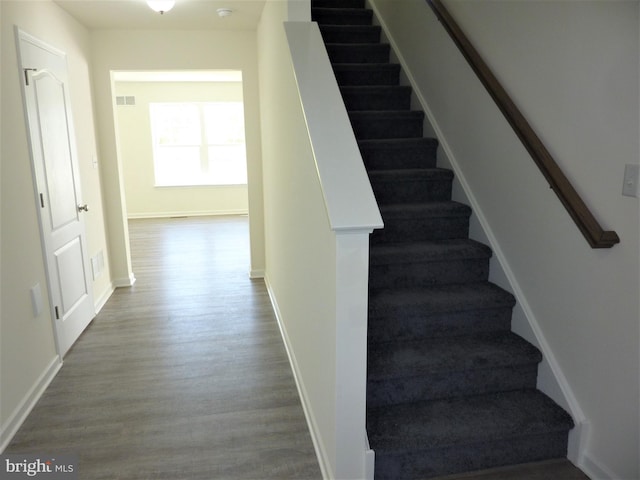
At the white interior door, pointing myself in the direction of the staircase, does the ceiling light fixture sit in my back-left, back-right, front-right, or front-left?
front-left

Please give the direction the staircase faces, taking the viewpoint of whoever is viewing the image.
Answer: facing the viewer

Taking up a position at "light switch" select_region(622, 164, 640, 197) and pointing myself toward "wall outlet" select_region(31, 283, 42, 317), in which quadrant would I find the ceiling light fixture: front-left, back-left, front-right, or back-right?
front-right

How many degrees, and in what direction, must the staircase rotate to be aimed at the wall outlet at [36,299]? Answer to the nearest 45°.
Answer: approximately 90° to its right

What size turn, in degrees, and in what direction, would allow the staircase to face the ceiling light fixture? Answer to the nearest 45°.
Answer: approximately 135° to its right

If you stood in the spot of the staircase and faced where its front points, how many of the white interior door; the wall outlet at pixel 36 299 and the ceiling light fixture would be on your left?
0

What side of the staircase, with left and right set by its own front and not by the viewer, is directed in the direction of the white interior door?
right
